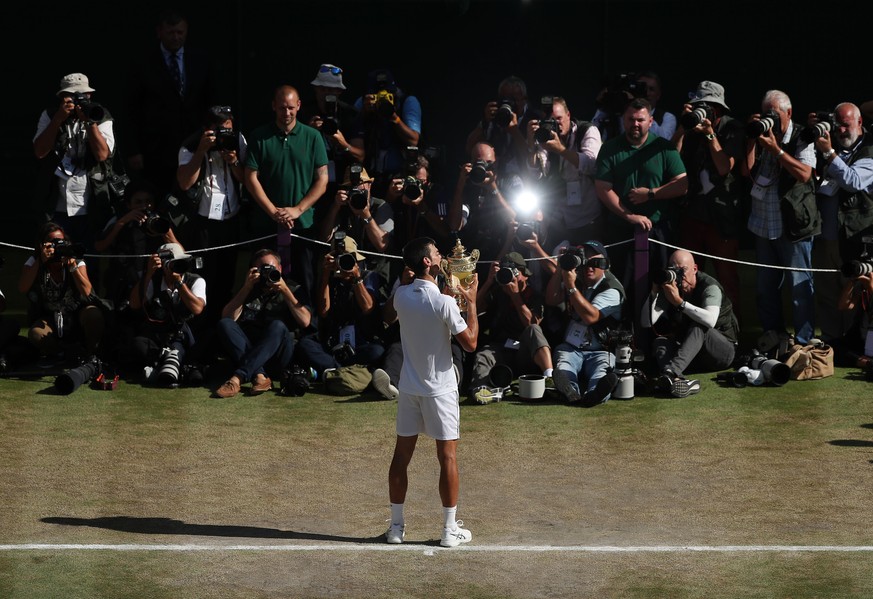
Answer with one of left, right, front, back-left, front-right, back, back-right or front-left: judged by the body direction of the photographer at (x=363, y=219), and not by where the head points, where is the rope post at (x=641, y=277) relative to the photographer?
left

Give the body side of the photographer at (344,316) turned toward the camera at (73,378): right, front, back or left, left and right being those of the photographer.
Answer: right

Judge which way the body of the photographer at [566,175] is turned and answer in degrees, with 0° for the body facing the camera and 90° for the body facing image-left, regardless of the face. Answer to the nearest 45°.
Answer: approximately 45°

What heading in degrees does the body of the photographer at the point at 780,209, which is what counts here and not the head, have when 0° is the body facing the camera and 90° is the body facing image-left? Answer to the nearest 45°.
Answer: approximately 45°
